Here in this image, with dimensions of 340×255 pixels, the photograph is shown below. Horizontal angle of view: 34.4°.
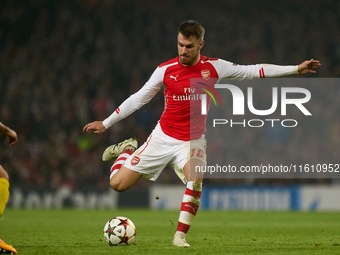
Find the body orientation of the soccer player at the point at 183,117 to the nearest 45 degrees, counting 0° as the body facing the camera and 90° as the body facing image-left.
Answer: approximately 0°
